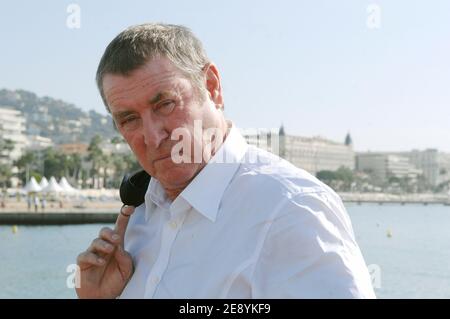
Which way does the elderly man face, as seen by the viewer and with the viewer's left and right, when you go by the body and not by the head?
facing the viewer and to the left of the viewer
